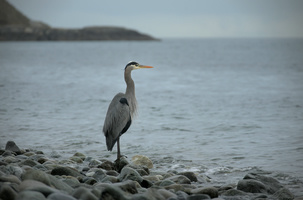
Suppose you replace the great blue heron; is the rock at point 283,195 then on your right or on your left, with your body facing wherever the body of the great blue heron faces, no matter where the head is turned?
on your right

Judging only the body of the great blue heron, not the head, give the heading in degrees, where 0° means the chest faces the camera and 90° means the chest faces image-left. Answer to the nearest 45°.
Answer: approximately 270°

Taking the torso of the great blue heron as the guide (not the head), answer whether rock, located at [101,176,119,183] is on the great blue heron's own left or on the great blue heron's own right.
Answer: on the great blue heron's own right
